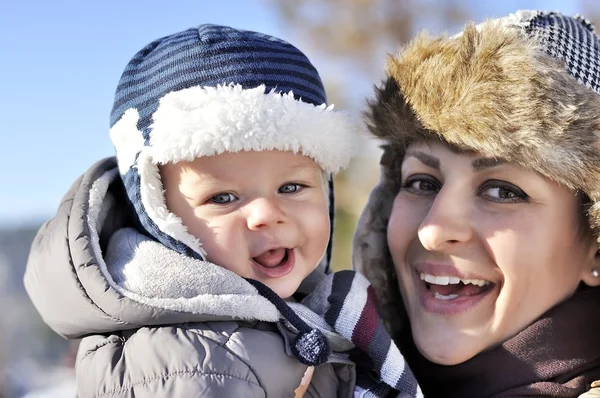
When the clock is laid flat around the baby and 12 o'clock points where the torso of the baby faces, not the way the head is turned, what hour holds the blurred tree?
The blurred tree is roughly at 8 o'clock from the baby.

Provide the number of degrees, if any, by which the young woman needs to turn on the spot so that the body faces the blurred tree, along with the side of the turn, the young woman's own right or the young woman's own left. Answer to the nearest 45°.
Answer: approximately 135° to the young woman's own right
